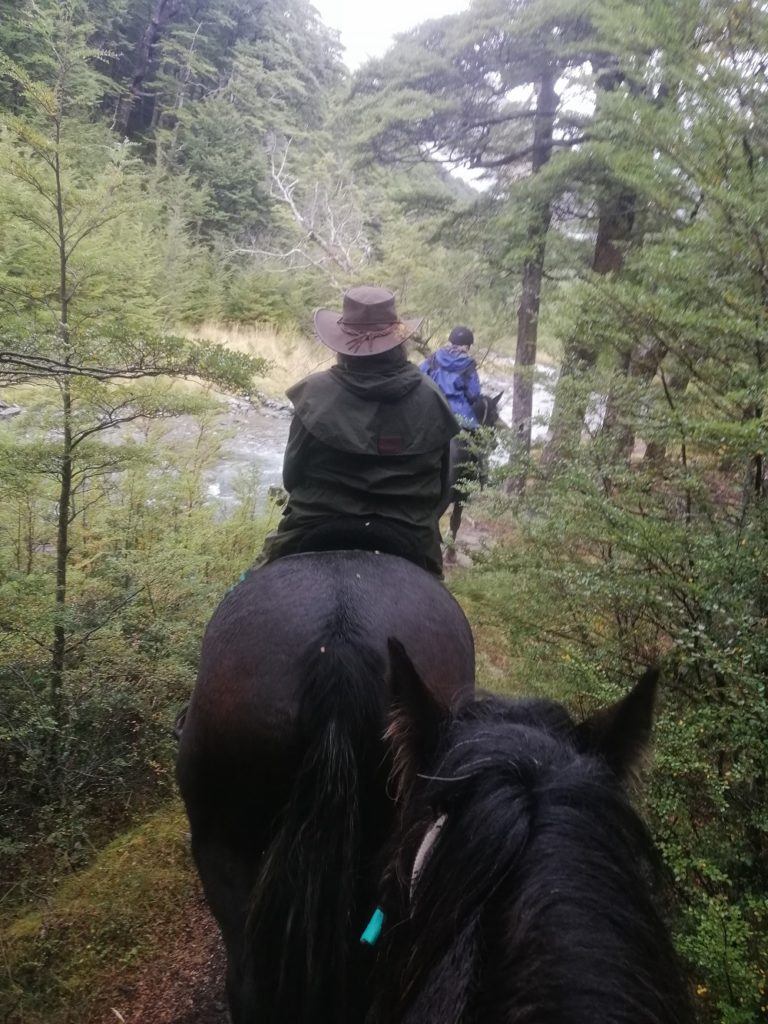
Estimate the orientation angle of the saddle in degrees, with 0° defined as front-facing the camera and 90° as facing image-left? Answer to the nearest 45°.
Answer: approximately 180°

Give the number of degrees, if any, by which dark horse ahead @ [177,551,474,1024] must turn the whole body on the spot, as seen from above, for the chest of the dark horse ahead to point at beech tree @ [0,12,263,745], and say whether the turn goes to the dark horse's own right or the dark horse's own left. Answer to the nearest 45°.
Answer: approximately 45° to the dark horse's own left

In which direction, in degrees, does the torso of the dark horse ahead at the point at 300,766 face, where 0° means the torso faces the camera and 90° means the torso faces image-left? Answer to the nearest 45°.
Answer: approximately 180°
